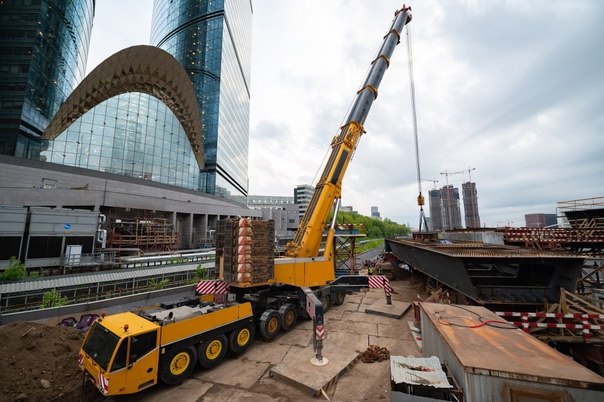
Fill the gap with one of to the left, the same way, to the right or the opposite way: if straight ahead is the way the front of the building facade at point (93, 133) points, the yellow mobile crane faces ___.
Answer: to the right

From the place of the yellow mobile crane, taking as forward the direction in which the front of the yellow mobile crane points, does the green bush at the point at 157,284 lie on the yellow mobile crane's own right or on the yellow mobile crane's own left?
on the yellow mobile crane's own right

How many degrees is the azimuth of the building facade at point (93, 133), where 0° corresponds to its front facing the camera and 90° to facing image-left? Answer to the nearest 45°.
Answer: approximately 315°

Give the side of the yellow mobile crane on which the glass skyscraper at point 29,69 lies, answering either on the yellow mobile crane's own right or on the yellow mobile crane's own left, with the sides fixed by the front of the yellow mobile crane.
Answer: on the yellow mobile crane's own right
